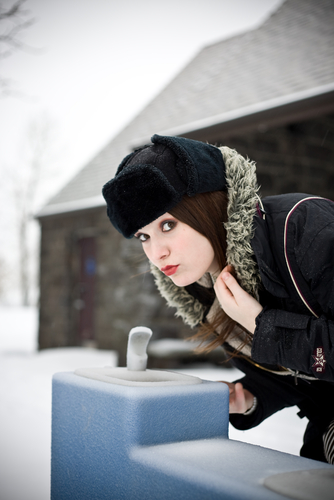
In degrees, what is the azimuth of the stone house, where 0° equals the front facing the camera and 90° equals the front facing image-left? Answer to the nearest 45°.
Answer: approximately 45°

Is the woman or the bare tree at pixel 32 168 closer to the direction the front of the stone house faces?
the woman

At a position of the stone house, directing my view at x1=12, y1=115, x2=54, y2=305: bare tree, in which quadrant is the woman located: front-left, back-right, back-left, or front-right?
back-left

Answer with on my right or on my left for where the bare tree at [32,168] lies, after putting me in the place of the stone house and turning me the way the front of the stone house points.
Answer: on my right

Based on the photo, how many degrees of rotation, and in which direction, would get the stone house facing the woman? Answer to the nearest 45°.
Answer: approximately 45° to its left
